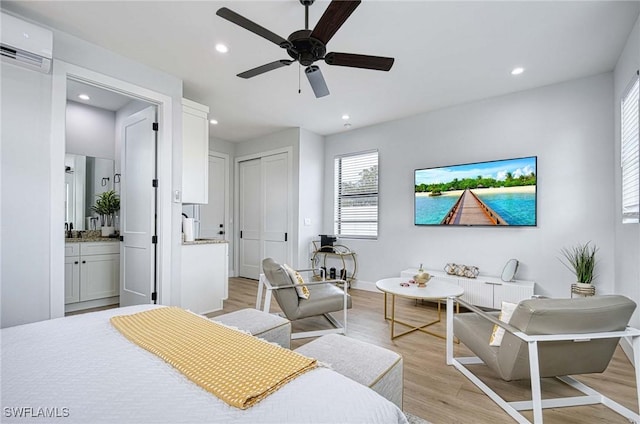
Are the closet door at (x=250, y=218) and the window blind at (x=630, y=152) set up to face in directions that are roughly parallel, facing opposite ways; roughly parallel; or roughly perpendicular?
roughly perpendicular

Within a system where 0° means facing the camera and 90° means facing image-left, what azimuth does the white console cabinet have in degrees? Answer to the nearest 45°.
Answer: approximately 45°

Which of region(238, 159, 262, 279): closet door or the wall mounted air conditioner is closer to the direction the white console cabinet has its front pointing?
the wall mounted air conditioner

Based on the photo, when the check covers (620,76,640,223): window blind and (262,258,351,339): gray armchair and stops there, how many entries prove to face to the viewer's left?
1

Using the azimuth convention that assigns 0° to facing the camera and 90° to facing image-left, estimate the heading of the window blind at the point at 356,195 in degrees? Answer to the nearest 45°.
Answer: approximately 45°

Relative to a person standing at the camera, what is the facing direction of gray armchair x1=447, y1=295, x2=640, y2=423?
facing away from the viewer and to the left of the viewer

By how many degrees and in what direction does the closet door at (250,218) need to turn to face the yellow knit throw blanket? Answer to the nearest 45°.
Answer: approximately 45° to its left

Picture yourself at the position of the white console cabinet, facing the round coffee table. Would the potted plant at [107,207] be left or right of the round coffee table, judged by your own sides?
right

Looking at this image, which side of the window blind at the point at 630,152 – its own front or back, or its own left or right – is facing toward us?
left
